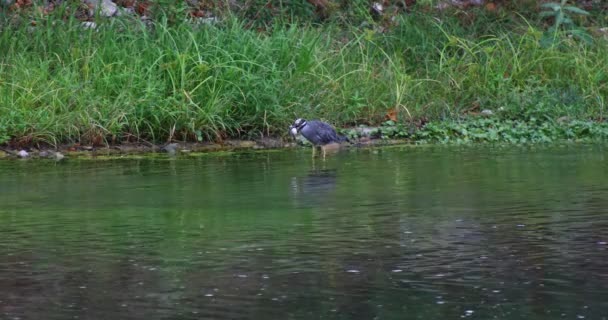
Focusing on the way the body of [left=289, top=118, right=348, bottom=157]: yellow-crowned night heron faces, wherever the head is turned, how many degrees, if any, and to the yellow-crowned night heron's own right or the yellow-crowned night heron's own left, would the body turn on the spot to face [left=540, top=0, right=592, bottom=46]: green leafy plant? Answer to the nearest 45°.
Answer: approximately 135° to the yellow-crowned night heron's own right

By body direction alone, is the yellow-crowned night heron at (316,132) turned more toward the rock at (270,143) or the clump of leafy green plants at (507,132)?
the rock

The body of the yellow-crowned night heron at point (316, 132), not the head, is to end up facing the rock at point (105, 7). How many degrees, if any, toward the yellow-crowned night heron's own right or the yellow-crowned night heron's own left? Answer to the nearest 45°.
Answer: approximately 45° to the yellow-crowned night heron's own right

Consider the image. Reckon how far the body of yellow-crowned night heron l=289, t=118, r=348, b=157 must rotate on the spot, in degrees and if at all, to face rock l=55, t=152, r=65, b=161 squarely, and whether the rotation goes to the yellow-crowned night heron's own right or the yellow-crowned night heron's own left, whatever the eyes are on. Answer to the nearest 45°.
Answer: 0° — it already faces it

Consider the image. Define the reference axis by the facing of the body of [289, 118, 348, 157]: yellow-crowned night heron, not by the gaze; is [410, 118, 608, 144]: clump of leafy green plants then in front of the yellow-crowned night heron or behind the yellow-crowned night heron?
behind

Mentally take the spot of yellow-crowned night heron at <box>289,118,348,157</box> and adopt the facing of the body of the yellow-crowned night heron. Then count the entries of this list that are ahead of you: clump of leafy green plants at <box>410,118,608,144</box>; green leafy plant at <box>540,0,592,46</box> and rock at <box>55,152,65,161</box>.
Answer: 1

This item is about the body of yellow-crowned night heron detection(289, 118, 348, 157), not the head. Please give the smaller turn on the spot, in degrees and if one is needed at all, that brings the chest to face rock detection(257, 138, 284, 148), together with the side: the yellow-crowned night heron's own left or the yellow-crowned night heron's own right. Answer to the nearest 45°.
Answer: approximately 45° to the yellow-crowned night heron's own right

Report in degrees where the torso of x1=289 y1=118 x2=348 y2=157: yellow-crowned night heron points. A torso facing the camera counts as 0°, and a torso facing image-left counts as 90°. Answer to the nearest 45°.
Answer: approximately 90°

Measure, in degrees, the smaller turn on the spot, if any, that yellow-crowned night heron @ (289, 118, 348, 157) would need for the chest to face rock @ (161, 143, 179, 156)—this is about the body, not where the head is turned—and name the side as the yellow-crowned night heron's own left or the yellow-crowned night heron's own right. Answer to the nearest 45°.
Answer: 0° — it already faces it
